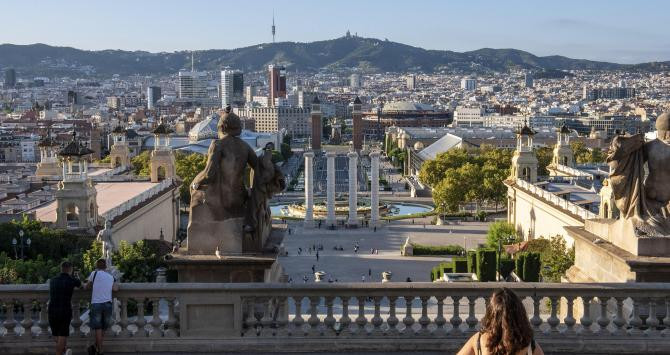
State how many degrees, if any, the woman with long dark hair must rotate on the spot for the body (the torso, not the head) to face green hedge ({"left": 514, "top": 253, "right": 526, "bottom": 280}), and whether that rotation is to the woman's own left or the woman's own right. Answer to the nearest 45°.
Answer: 0° — they already face it

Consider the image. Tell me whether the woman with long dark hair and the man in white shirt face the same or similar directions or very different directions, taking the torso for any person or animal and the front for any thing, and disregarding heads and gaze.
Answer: same or similar directions

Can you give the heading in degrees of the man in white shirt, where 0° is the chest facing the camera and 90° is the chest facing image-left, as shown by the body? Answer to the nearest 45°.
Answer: approximately 180°

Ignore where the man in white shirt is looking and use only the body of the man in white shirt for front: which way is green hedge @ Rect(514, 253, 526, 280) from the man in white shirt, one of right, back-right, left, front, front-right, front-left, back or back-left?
front-right

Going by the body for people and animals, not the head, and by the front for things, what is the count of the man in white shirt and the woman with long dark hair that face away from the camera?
2

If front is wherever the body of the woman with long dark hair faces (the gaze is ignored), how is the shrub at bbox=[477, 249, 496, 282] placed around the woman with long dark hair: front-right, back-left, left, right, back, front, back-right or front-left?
front

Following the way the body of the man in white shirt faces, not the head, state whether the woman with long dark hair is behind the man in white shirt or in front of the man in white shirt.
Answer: behind

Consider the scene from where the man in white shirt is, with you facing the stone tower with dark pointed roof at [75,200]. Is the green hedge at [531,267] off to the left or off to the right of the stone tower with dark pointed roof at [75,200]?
right

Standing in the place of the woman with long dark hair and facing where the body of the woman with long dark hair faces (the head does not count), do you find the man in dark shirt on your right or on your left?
on your left

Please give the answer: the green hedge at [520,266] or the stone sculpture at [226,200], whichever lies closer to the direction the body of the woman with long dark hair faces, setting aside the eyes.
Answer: the green hedge

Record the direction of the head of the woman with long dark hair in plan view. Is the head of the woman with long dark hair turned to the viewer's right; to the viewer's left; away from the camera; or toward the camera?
away from the camera

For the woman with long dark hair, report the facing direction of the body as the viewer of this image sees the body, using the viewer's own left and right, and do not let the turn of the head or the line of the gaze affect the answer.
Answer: facing away from the viewer
